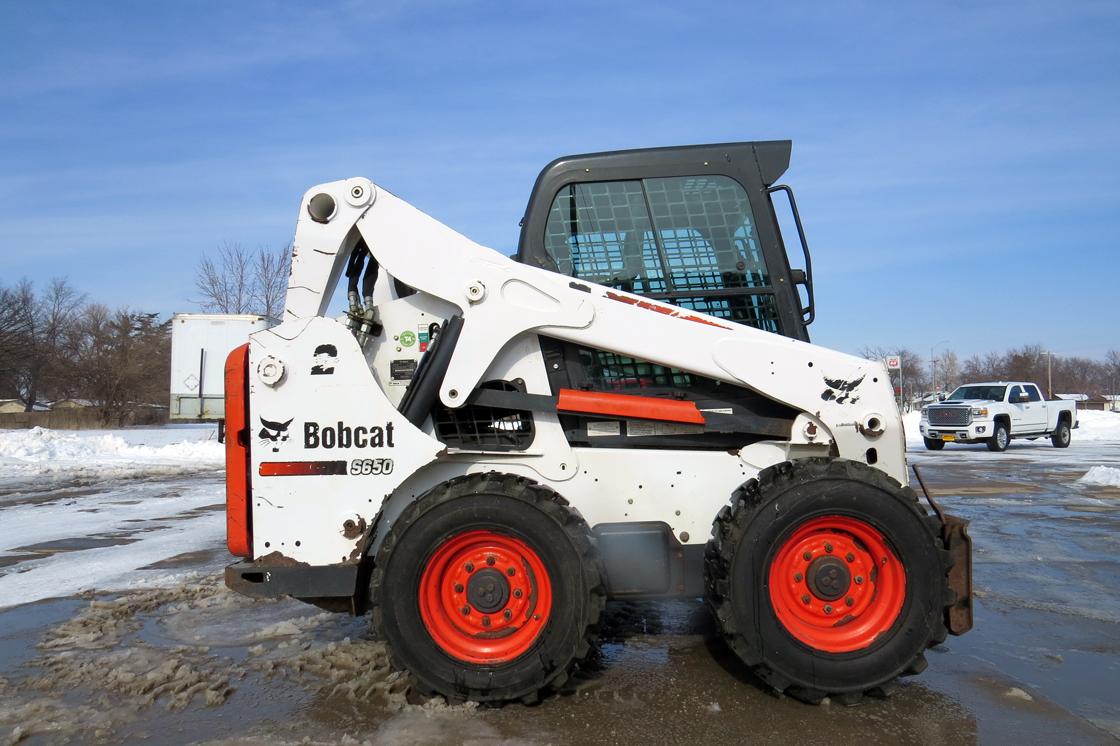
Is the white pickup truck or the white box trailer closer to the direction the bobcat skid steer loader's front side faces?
the white pickup truck

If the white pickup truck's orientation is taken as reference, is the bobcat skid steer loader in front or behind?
in front

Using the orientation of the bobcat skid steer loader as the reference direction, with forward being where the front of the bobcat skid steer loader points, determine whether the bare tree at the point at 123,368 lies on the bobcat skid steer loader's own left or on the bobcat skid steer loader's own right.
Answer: on the bobcat skid steer loader's own left

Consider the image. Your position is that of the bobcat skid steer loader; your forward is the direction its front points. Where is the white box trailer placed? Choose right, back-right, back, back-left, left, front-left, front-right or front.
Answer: back-left

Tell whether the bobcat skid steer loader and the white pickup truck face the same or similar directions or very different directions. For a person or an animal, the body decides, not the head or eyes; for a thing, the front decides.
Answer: very different directions

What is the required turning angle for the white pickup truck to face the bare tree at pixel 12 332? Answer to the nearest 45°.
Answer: approximately 45° to its right

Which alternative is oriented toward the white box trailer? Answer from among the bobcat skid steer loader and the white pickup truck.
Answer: the white pickup truck

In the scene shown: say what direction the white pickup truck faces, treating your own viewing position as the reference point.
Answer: facing the viewer and to the left of the viewer

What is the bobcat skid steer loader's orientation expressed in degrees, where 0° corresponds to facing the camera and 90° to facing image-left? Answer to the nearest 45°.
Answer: approximately 270°

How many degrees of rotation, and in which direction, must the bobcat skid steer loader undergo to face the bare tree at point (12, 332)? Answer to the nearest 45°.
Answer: approximately 135° to its left

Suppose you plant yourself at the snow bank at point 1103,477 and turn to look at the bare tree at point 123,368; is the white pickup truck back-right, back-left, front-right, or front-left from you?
front-right

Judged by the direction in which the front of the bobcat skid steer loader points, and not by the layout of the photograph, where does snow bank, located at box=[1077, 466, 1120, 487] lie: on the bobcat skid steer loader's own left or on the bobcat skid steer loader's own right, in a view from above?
on the bobcat skid steer loader's own left
